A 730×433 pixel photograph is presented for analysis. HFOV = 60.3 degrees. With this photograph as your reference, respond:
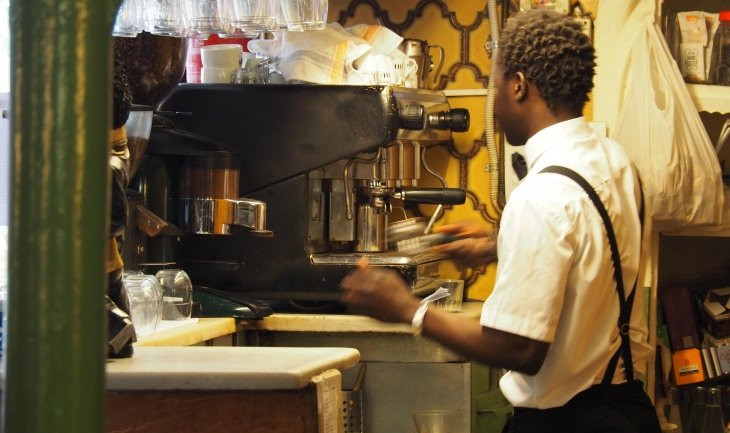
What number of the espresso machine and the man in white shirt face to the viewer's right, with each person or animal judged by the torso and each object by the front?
1

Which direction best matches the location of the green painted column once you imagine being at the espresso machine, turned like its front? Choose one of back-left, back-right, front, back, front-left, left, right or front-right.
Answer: right

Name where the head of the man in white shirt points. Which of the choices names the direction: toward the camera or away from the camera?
away from the camera

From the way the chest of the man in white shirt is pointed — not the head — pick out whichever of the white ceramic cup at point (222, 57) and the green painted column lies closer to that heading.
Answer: the white ceramic cup

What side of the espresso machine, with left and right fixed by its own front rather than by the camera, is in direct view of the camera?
right

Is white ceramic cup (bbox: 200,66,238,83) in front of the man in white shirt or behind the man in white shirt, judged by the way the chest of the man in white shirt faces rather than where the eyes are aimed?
in front

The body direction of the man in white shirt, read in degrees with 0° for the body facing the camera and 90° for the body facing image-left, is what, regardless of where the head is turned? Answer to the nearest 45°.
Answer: approximately 135°

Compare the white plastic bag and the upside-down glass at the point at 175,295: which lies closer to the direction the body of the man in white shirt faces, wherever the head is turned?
the upside-down glass
